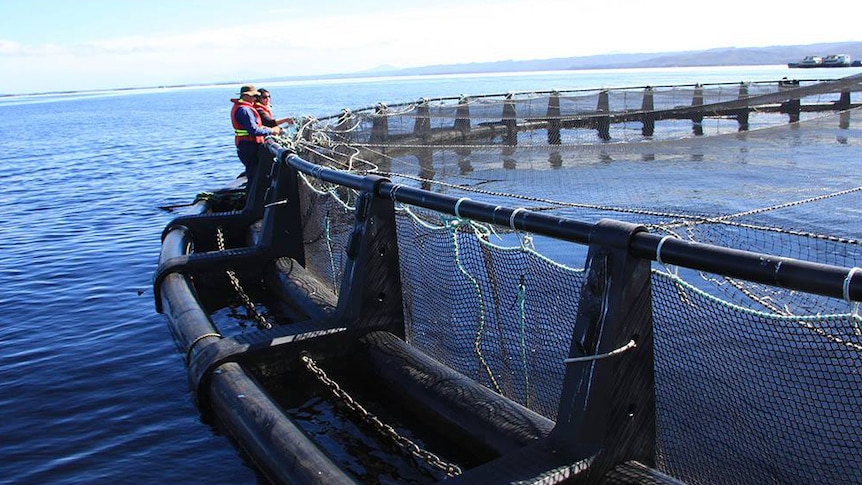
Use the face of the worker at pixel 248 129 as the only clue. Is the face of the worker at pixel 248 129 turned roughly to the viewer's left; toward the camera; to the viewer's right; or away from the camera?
to the viewer's right

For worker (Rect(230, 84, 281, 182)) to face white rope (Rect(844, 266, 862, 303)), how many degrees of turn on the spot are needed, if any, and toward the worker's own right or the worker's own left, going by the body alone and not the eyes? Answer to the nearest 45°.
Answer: approximately 90° to the worker's own right

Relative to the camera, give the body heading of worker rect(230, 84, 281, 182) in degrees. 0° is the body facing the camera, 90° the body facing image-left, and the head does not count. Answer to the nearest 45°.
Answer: approximately 270°

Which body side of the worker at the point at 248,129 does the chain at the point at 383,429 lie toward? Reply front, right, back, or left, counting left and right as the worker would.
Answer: right

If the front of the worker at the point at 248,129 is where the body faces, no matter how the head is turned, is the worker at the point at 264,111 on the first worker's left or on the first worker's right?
on the first worker's left

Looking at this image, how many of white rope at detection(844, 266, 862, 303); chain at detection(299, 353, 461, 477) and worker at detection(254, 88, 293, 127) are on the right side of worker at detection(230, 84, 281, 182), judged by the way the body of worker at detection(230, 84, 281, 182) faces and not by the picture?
2
